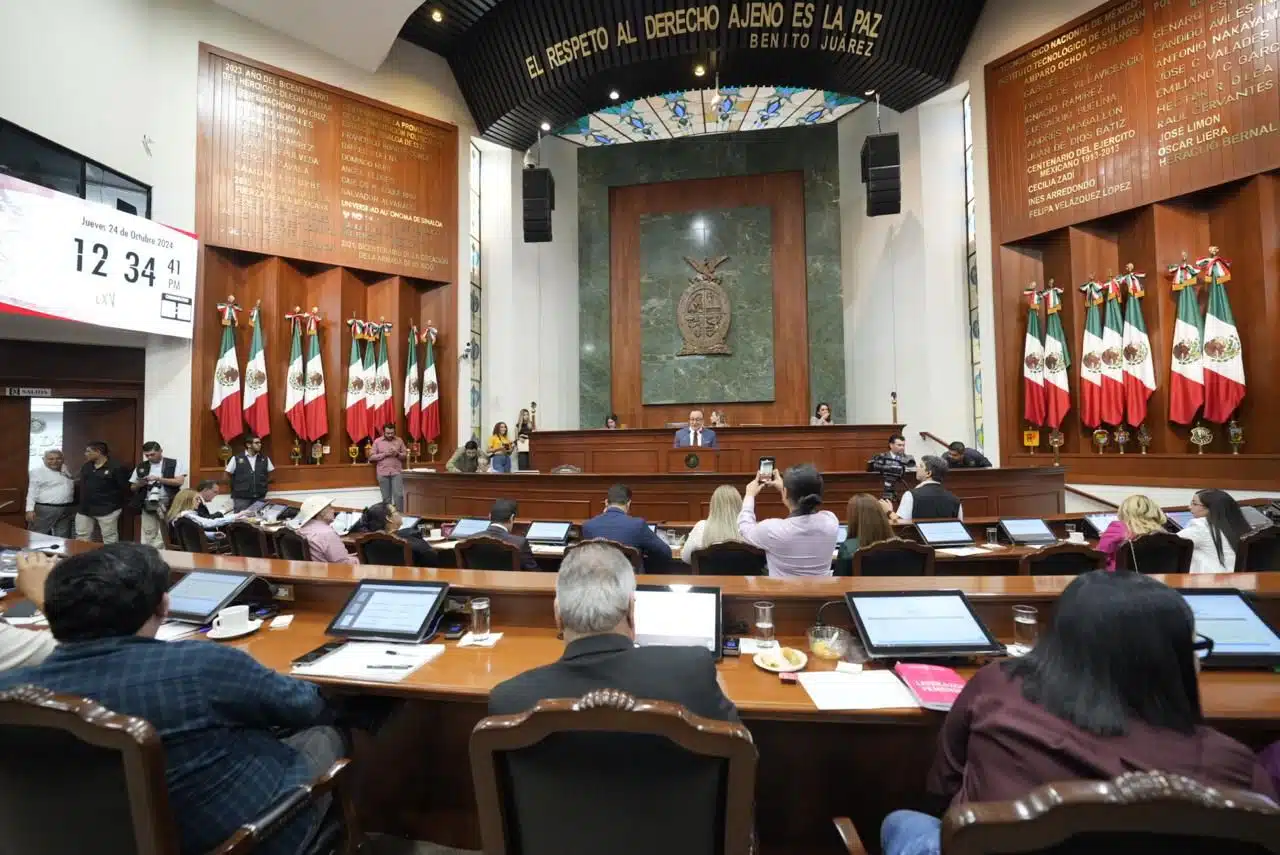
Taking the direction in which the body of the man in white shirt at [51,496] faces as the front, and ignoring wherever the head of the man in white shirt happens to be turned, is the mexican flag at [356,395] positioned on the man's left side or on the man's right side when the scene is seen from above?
on the man's left side

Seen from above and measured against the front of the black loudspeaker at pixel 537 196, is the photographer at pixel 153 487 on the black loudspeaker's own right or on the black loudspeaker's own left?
on the black loudspeaker's own right

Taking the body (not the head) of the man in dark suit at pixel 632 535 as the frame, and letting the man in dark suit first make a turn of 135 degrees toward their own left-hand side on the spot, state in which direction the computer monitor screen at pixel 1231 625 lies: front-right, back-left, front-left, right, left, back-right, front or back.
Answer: left

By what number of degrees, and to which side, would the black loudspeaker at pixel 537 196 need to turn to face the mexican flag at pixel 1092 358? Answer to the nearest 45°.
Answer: approximately 45° to its left

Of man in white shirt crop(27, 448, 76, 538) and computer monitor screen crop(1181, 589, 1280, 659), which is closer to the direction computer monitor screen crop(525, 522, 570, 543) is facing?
the computer monitor screen

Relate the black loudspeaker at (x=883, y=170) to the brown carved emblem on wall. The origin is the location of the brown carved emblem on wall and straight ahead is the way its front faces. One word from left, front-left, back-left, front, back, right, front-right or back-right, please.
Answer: front-left

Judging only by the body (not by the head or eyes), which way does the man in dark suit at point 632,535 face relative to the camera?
away from the camera

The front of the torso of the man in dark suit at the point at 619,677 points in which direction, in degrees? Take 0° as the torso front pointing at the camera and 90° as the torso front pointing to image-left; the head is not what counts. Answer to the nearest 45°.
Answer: approximately 180°

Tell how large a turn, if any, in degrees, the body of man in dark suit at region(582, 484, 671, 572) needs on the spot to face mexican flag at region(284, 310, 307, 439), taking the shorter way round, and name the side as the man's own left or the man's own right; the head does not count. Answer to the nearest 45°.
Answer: approximately 45° to the man's own left

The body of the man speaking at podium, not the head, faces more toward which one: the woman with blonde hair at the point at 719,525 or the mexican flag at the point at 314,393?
the woman with blonde hair

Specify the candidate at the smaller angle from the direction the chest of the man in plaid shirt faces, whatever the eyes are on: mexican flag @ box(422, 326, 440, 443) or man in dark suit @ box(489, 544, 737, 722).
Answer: the mexican flag

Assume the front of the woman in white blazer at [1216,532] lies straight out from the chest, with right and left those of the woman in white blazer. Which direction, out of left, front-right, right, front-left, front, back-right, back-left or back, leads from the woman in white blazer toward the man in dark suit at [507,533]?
front-left

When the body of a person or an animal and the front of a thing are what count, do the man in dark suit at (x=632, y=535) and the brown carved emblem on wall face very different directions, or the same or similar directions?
very different directions

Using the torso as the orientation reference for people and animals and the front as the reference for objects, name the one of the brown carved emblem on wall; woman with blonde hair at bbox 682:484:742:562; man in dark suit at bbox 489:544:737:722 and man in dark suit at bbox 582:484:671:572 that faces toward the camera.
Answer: the brown carved emblem on wall

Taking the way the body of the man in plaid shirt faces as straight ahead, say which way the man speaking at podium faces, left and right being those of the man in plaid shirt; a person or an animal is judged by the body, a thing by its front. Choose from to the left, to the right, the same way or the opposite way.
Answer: the opposite way
